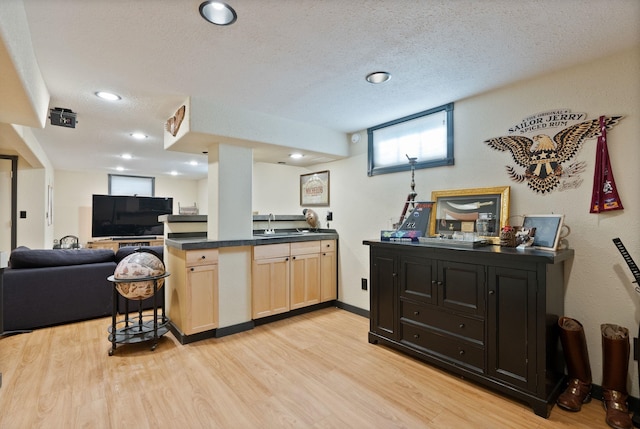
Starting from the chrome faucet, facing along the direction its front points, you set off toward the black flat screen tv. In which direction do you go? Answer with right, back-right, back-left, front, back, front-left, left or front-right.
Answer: back

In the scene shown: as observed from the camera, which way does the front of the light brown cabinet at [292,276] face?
facing the viewer and to the right of the viewer

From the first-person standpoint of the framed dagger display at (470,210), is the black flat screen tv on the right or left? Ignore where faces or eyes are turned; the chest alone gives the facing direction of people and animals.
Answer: on its right

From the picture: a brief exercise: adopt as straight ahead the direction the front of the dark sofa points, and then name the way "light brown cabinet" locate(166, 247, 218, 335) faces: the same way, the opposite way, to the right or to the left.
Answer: the opposite way

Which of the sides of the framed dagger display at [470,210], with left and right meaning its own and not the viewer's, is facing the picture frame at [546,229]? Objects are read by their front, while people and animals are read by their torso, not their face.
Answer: left

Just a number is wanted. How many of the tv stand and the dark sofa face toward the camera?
1

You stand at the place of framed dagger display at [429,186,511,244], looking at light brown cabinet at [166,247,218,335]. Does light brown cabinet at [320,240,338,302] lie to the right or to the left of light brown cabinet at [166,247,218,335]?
right

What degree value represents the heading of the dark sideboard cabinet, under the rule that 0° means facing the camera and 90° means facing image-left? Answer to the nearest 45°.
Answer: approximately 45°

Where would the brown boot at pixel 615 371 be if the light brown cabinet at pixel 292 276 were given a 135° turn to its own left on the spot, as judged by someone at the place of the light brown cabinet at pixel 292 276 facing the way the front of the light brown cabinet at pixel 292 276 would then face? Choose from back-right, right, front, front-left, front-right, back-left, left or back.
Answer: back-right

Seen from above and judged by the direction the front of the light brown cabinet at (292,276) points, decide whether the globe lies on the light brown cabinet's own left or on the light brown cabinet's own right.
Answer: on the light brown cabinet's own right

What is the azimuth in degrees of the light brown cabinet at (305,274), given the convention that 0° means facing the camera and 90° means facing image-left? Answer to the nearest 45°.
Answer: approximately 315°

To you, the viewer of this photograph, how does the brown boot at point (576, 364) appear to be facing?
facing the viewer and to the left of the viewer

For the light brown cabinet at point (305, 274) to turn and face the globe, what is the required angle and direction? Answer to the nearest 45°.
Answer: approximately 90° to its right
